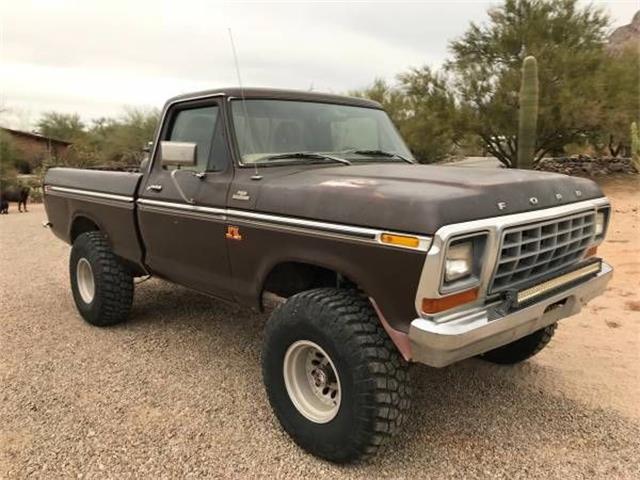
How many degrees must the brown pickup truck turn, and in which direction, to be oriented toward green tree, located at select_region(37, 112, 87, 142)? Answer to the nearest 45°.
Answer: approximately 180°

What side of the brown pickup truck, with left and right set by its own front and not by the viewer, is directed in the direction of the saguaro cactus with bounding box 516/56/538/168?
left

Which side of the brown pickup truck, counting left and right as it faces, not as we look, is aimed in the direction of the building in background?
back

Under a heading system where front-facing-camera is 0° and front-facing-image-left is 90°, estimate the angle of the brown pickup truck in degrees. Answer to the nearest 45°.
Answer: approximately 315°

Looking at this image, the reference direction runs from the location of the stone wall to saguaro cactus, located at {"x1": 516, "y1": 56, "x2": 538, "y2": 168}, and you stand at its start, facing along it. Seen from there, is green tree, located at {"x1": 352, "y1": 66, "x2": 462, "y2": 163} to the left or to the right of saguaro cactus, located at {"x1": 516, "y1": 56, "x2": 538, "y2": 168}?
right

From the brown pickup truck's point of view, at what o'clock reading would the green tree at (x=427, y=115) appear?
The green tree is roughly at 8 o'clock from the brown pickup truck.

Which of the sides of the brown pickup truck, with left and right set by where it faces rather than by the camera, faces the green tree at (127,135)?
back

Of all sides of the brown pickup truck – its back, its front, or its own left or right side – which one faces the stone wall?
left
